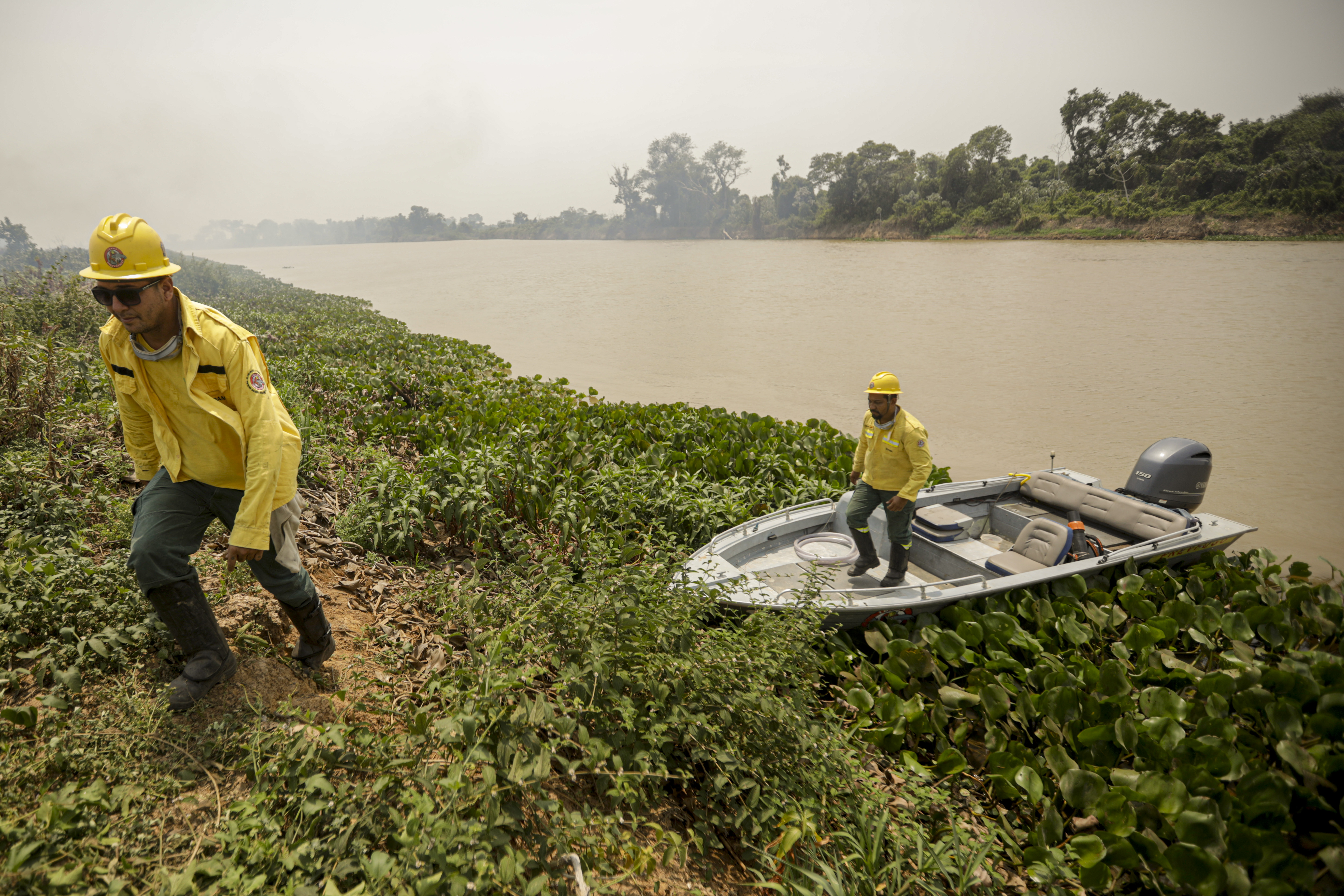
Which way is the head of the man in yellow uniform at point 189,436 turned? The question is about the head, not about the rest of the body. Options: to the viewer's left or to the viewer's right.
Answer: to the viewer's left

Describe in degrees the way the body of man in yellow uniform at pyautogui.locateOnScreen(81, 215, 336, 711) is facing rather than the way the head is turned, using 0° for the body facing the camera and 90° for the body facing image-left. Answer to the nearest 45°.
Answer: approximately 45°

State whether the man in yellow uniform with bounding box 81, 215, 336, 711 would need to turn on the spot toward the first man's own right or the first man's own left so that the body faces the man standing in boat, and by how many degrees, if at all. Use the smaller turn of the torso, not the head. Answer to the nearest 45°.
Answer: approximately 135° to the first man's own left

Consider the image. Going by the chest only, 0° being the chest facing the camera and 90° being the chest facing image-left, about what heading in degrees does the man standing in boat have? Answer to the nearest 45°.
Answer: approximately 45°

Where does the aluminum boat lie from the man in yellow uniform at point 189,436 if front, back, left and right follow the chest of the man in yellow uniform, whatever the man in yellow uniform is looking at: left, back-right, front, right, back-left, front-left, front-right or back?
back-left

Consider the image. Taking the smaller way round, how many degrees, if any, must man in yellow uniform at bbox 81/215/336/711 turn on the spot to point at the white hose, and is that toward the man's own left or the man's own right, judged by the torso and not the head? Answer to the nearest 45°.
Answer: approximately 135° to the man's own left

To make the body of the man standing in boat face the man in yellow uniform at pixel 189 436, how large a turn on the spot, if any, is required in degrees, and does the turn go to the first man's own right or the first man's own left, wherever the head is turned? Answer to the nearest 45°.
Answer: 0° — they already face them
